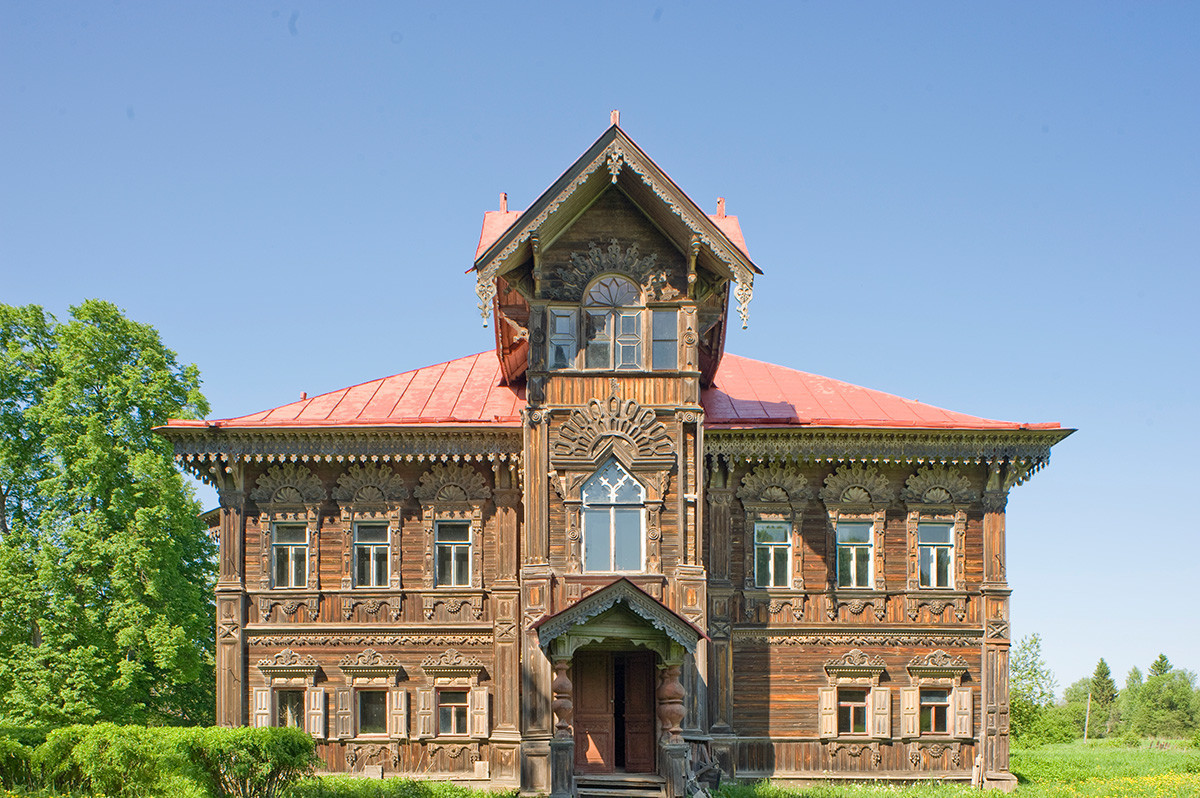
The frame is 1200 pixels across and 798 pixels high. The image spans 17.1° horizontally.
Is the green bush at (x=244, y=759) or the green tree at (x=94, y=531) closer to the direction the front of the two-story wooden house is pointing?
the green bush

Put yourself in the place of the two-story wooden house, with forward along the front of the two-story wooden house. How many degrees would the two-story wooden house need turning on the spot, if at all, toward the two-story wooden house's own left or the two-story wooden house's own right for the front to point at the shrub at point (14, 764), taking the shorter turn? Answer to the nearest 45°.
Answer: approximately 45° to the two-story wooden house's own right

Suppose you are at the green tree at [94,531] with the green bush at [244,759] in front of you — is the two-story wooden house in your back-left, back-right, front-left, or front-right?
front-left

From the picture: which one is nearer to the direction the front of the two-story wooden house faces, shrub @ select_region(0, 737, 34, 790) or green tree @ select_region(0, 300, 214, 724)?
the shrub

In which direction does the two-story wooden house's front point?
toward the camera

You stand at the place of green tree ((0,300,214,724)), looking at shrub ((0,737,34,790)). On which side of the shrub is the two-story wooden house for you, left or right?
left
